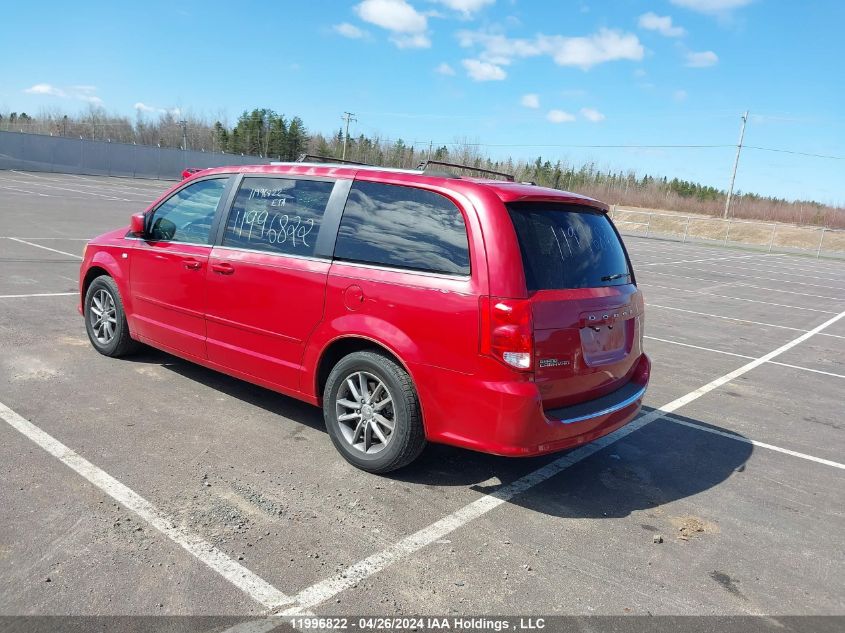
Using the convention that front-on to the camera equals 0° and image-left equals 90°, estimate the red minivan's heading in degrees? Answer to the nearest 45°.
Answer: approximately 135°
